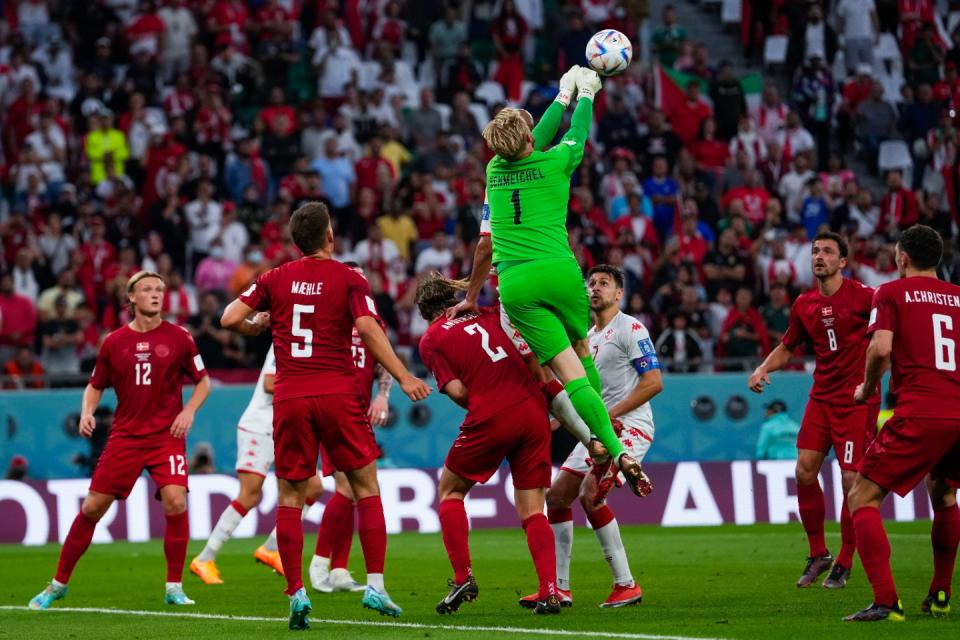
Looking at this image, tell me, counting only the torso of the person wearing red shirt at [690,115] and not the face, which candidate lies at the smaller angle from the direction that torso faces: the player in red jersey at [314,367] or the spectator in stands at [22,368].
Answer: the player in red jersey

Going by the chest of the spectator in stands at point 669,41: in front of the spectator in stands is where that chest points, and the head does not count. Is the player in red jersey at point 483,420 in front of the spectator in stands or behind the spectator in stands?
in front

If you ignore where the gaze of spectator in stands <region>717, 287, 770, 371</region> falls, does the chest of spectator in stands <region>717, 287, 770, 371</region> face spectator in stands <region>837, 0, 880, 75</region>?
no

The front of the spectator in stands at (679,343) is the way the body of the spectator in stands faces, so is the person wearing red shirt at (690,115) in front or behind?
behind

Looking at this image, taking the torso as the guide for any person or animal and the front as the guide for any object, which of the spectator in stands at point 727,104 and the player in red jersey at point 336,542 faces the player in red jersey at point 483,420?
the spectator in stands

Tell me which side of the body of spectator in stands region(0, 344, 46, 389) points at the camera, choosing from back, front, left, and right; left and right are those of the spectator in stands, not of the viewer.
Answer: front

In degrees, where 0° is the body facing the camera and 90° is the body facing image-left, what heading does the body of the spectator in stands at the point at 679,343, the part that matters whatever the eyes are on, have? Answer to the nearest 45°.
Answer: approximately 0°

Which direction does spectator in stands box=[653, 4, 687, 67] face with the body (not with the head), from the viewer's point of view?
toward the camera

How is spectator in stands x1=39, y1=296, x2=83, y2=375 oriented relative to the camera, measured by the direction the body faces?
toward the camera

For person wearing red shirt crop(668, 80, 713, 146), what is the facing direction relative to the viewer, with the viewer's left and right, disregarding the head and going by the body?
facing the viewer

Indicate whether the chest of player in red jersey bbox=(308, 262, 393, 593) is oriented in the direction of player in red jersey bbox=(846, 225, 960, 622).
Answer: no

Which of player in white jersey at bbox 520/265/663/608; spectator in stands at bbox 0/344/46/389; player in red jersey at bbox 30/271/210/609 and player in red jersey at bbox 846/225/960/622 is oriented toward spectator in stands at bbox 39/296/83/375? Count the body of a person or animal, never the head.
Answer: player in red jersey at bbox 846/225/960/622

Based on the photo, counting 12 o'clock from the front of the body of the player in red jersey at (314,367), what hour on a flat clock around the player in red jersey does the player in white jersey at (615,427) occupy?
The player in white jersey is roughly at 2 o'clock from the player in red jersey.

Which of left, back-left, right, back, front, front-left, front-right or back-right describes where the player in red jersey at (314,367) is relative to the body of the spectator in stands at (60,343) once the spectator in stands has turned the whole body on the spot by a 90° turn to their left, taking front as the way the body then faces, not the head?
right

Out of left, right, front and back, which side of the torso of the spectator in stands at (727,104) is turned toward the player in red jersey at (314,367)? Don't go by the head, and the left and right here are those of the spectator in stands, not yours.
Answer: front

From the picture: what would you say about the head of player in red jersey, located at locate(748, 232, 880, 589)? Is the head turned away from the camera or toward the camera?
toward the camera

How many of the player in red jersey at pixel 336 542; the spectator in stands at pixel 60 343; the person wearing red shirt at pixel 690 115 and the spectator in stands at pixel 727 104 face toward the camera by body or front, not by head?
3

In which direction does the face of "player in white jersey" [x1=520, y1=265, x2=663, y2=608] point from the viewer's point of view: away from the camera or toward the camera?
toward the camera

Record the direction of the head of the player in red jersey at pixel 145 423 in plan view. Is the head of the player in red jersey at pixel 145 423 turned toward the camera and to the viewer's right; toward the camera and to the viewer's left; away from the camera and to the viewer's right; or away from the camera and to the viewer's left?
toward the camera and to the viewer's right

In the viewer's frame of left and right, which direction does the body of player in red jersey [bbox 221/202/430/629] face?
facing away from the viewer
